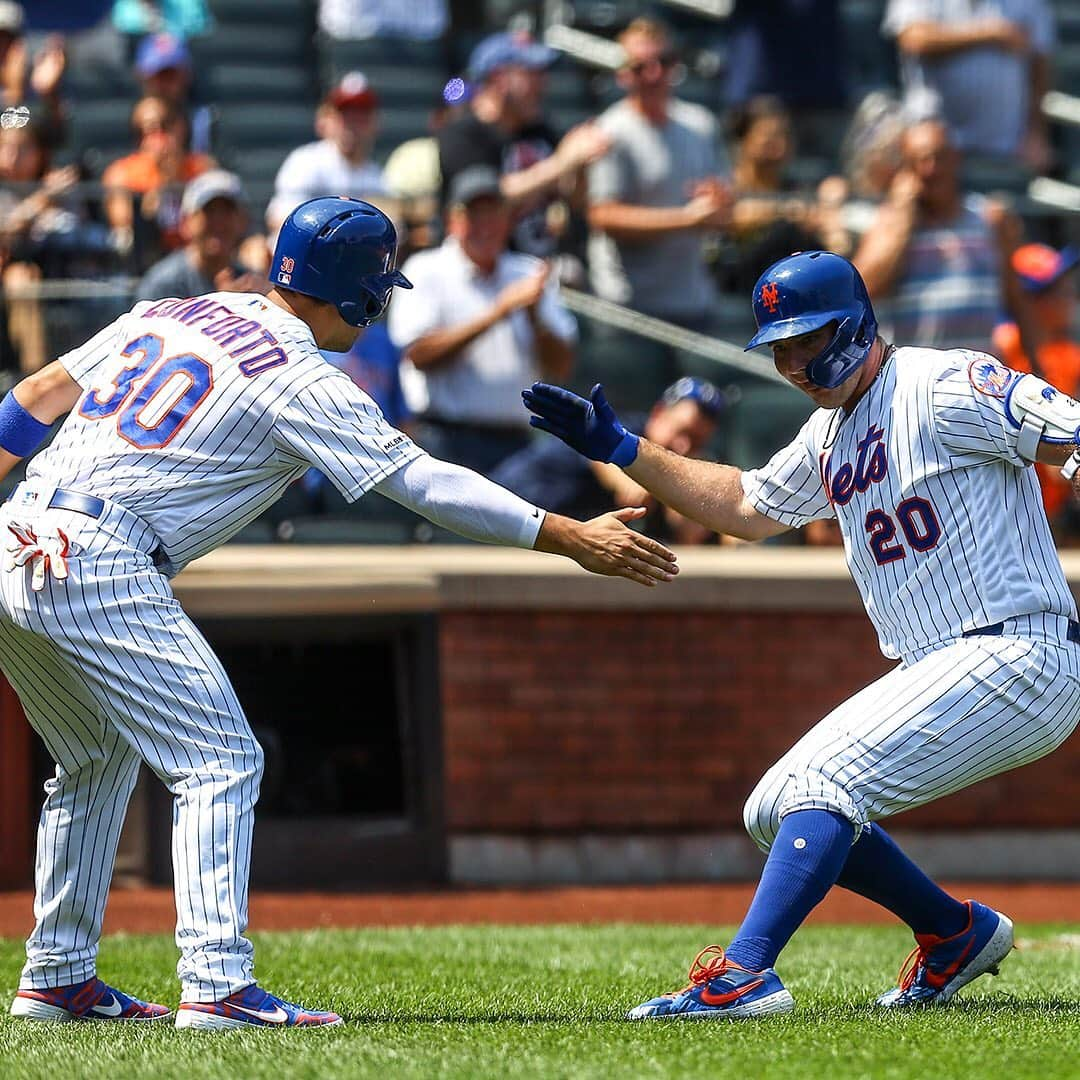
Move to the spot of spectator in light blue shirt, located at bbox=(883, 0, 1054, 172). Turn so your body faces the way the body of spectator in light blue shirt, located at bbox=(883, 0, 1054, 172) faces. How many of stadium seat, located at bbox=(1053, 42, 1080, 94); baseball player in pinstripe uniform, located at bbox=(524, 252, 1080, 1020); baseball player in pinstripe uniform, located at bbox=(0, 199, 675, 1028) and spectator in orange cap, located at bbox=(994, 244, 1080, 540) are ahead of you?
3

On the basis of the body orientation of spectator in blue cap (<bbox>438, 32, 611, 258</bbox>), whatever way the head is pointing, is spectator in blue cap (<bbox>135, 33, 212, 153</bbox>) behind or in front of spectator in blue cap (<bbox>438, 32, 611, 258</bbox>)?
behind

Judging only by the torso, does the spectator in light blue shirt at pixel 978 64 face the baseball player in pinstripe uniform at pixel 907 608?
yes

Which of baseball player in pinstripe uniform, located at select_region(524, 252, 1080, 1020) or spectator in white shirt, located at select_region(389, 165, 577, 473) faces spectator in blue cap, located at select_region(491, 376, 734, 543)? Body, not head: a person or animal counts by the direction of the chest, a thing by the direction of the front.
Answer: the spectator in white shirt

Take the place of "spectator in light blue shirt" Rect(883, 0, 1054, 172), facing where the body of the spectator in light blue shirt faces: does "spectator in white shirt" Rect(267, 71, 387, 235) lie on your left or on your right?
on your right

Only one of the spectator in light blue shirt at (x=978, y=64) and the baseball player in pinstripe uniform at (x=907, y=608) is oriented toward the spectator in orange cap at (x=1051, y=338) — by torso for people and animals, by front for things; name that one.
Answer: the spectator in light blue shirt

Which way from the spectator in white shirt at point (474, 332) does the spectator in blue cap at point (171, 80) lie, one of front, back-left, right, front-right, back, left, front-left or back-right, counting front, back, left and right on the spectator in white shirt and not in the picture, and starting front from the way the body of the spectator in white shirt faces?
back

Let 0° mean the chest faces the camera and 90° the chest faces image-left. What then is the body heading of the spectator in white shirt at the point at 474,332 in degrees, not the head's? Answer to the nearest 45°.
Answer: approximately 315°

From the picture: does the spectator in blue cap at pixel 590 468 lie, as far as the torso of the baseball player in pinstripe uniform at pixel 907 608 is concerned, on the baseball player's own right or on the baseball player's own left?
on the baseball player's own right

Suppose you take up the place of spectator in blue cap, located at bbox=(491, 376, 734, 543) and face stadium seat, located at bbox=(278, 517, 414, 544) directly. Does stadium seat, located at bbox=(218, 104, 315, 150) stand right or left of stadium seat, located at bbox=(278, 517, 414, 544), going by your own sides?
right

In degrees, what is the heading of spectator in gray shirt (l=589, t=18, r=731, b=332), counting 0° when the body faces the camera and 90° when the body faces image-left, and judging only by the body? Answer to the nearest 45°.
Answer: approximately 315°

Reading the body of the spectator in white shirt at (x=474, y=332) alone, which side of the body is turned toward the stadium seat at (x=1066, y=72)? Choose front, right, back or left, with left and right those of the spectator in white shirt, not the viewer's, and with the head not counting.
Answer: left
